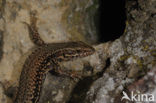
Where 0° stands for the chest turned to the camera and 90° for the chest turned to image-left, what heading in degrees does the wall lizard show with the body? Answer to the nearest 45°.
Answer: approximately 270°
